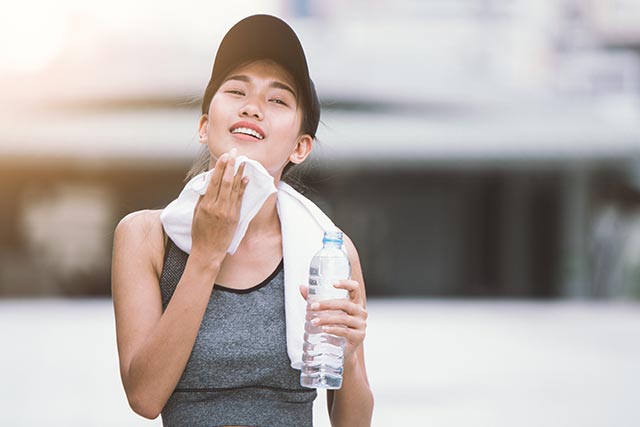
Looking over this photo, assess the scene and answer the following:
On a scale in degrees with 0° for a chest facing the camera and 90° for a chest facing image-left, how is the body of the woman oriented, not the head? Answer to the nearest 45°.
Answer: approximately 0°
